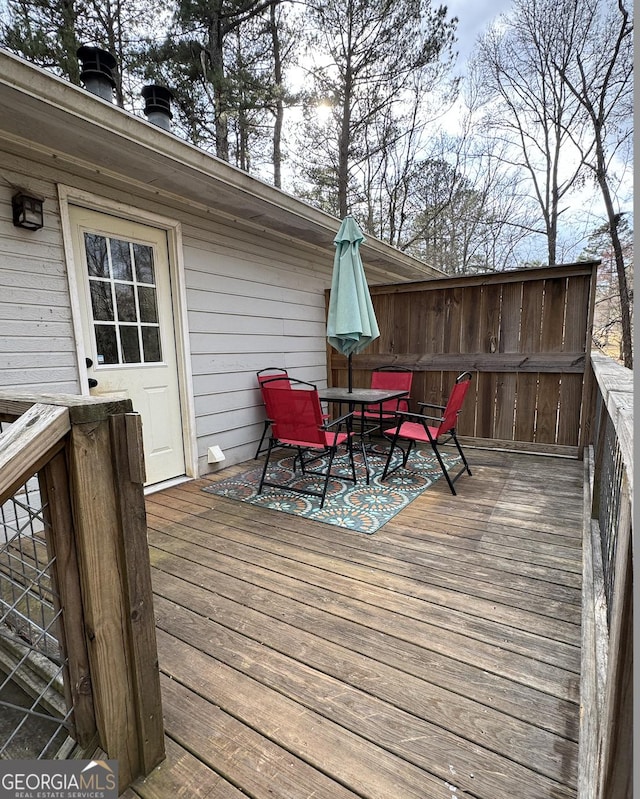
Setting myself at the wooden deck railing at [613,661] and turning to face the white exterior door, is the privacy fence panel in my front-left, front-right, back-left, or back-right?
front-right

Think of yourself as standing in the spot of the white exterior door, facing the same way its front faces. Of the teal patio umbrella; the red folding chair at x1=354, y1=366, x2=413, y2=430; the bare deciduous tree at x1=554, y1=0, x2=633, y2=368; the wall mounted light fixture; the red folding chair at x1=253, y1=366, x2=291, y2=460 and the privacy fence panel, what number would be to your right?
1

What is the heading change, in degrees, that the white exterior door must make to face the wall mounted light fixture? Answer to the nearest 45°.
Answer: approximately 90° to its right

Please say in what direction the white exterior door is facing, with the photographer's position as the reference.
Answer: facing the viewer and to the right of the viewer

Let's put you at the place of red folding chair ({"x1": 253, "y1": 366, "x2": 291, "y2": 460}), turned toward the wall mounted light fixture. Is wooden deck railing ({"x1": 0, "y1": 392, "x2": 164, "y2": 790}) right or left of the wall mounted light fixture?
left

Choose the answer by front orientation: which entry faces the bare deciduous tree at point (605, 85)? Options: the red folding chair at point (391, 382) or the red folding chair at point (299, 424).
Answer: the red folding chair at point (299, 424)

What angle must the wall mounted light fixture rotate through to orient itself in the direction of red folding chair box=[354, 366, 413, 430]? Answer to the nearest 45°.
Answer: approximately 45° to its left

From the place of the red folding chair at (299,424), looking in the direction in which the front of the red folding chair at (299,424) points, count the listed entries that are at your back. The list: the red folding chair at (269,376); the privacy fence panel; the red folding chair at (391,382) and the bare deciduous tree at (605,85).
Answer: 0

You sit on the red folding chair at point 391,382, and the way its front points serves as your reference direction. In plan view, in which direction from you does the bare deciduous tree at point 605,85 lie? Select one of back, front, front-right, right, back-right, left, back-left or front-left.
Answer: back

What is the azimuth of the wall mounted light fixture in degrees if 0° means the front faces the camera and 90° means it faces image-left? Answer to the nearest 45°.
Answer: approximately 315°

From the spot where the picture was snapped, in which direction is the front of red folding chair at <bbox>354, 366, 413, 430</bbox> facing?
facing the viewer and to the left of the viewer

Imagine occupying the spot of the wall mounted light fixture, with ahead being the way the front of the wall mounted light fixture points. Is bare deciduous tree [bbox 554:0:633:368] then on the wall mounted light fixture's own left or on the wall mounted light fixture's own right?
on the wall mounted light fixture's own left

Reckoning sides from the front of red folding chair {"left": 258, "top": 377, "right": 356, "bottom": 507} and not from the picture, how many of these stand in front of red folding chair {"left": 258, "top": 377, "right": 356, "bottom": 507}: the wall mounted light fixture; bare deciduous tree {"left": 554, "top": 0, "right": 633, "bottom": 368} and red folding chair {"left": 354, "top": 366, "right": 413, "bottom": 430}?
2

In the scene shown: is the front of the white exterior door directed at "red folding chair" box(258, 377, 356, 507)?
no

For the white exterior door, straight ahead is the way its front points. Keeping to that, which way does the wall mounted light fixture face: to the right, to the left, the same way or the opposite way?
the same way

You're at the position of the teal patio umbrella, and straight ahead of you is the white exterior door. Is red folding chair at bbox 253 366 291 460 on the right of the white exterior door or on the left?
right

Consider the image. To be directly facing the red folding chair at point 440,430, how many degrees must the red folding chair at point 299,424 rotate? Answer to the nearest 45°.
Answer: approximately 45° to its right

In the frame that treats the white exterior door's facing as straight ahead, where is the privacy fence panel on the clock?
The privacy fence panel is roughly at 11 o'clock from the white exterior door.

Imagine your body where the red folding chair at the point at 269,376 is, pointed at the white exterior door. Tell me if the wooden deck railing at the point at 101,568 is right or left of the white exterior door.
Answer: left

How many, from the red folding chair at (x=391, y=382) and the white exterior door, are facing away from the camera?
0

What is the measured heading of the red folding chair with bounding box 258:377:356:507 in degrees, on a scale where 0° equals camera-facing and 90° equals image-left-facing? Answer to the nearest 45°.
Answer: approximately 225°
